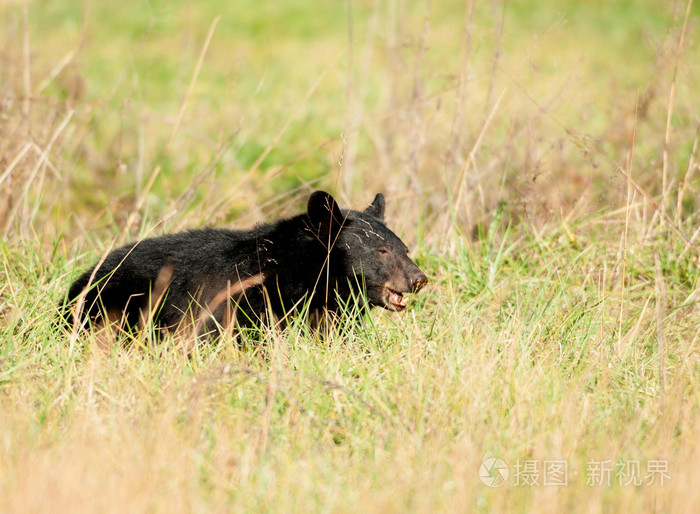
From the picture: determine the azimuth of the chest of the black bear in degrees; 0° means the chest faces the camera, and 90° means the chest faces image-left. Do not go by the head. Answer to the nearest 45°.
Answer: approximately 270°
